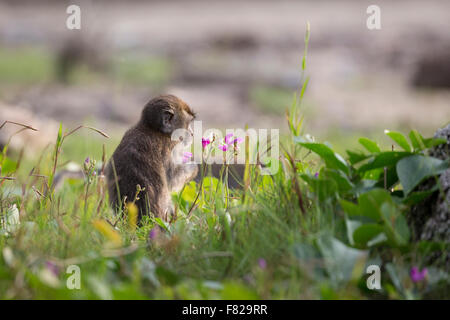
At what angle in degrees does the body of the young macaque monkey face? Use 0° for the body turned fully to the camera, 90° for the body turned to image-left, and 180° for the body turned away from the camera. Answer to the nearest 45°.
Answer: approximately 270°

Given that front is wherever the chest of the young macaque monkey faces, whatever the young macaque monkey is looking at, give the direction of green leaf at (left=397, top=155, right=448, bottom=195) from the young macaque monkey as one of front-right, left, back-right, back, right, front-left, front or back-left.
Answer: front-right

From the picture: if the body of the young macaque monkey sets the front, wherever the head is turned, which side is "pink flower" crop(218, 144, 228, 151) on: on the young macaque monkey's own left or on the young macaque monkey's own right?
on the young macaque monkey's own right

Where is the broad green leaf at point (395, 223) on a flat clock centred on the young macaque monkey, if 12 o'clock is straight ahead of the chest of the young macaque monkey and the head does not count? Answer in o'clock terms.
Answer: The broad green leaf is roughly at 2 o'clock from the young macaque monkey.

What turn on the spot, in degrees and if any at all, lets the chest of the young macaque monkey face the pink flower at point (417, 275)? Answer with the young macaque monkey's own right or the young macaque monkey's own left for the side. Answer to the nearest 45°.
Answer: approximately 45° to the young macaque monkey's own right

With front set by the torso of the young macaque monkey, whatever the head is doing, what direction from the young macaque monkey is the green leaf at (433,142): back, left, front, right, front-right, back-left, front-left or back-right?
front-right

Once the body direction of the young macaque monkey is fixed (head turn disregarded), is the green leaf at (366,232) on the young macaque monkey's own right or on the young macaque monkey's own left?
on the young macaque monkey's own right

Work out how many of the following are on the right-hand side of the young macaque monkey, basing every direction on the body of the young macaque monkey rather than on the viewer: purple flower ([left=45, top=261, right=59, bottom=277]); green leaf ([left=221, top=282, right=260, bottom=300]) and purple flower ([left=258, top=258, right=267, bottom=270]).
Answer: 3

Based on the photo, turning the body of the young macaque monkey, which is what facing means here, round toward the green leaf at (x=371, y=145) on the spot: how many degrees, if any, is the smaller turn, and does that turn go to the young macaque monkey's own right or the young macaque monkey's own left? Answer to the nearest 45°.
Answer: approximately 45° to the young macaque monkey's own right

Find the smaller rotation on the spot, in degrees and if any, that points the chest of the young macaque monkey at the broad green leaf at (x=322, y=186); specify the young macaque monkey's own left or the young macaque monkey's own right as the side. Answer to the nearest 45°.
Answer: approximately 45° to the young macaque monkey's own right
